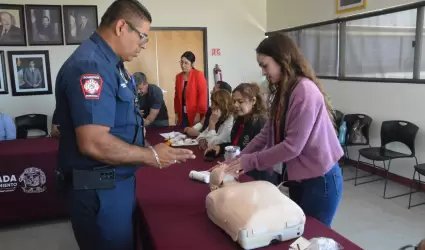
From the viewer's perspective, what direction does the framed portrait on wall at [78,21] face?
toward the camera

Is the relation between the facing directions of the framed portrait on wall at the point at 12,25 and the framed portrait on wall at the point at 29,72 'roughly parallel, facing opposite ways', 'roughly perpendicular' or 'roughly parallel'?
roughly parallel

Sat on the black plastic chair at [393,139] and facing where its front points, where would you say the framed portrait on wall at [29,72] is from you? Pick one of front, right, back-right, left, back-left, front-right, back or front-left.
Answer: front-right

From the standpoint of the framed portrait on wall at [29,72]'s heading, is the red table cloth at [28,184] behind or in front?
in front

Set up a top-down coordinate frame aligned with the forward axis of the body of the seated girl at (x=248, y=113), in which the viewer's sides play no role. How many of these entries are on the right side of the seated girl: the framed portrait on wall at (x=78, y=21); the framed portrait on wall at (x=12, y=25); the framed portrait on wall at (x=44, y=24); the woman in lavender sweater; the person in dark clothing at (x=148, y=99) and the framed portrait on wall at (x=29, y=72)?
5

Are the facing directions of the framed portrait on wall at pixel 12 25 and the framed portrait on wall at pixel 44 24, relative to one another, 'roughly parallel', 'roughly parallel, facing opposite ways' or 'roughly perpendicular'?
roughly parallel

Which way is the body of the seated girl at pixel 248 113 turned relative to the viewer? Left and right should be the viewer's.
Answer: facing the viewer and to the left of the viewer

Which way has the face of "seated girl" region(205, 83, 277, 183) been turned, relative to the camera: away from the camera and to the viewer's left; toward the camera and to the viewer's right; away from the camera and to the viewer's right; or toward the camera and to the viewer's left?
toward the camera and to the viewer's left

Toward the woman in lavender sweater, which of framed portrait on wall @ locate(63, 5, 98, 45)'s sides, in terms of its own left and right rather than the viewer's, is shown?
front

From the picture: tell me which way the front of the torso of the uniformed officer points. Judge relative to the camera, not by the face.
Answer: to the viewer's right

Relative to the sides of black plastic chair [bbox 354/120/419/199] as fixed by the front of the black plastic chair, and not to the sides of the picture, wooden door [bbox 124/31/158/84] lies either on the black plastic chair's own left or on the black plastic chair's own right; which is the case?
on the black plastic chair's own right

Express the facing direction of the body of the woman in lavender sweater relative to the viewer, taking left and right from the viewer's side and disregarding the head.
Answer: facing to the left of the viewer

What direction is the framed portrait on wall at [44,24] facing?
toward the camera
